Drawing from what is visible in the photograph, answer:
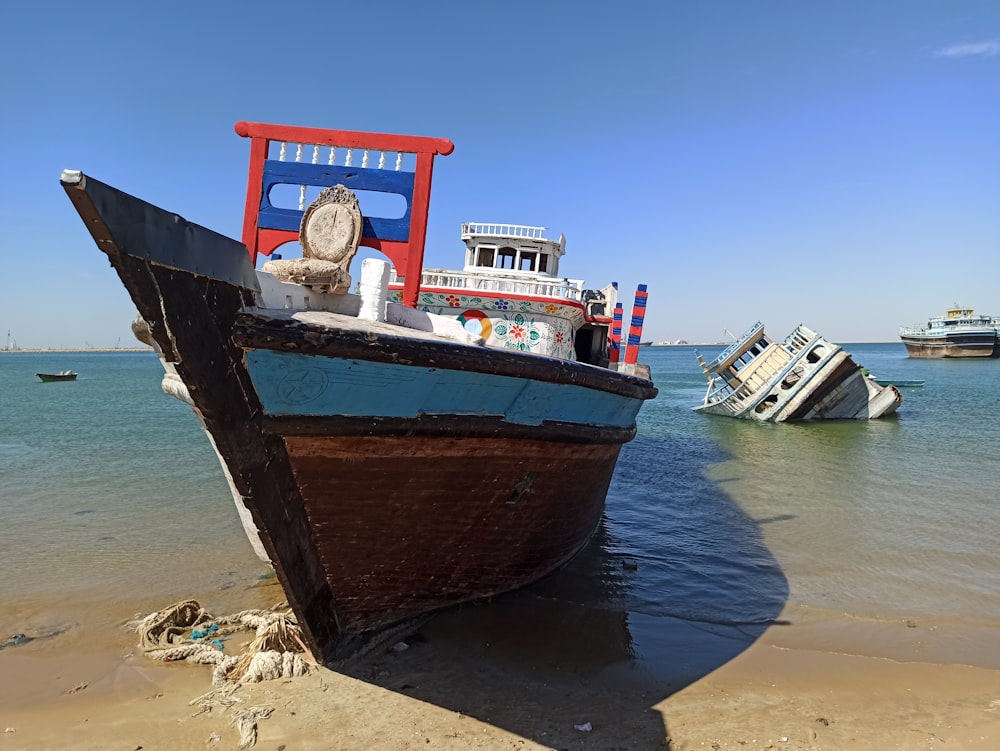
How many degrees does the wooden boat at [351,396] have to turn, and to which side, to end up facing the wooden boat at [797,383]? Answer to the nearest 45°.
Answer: approximately 180°

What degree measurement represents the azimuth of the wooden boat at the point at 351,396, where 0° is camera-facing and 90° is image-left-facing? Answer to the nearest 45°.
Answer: approximately 45°
